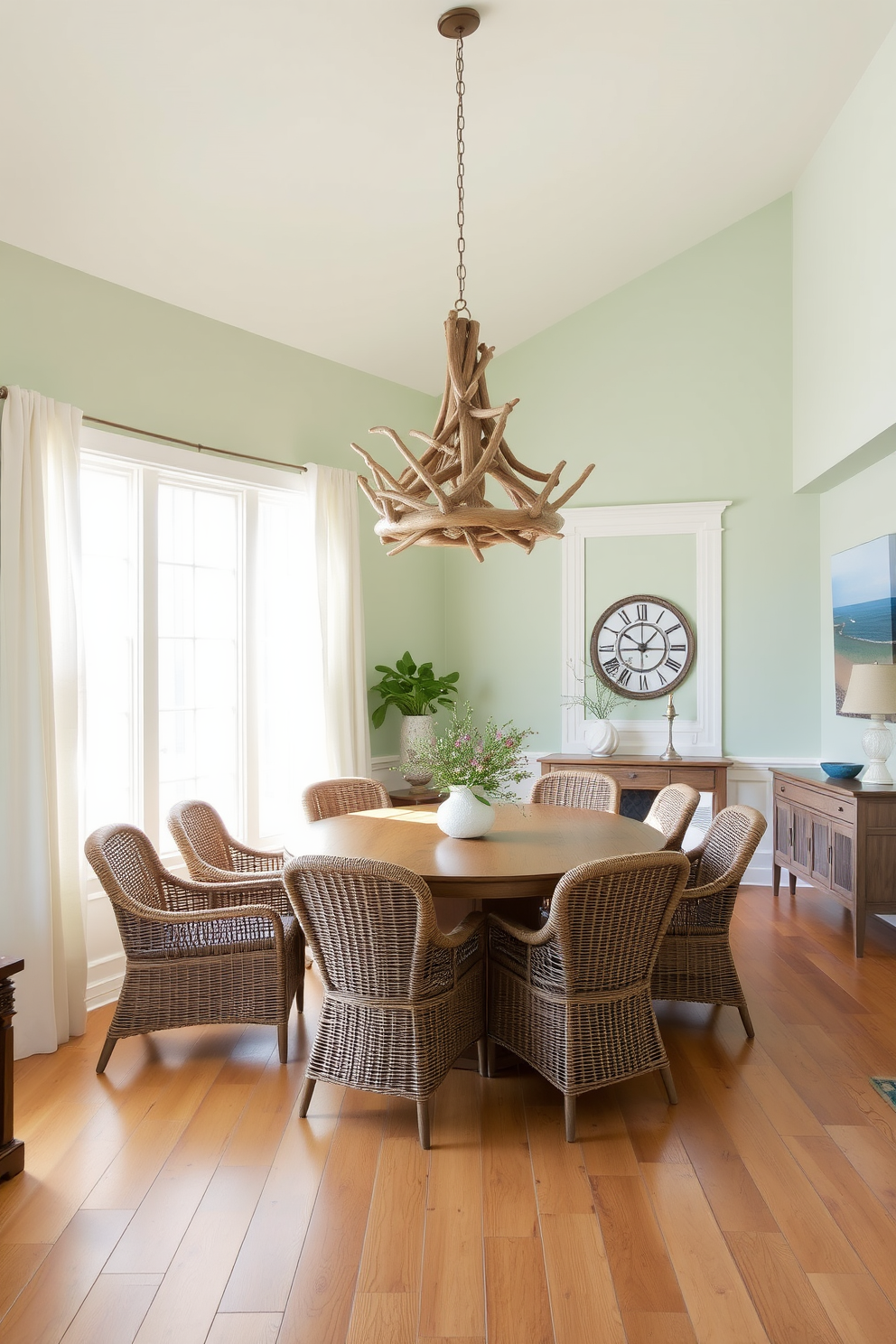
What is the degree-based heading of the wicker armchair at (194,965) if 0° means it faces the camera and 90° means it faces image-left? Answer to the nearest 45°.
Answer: approximately 270°

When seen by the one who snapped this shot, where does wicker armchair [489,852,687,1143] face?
facing away from the viewer and to the left of the viewer

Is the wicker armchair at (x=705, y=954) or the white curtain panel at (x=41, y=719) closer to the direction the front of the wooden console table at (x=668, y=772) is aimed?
the wicker armchair

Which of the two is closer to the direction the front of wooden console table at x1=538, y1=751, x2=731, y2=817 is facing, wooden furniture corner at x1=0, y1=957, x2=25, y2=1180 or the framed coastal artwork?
the wooden furniture corner

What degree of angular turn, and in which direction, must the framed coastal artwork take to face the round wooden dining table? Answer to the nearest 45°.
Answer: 0° — it already faces it

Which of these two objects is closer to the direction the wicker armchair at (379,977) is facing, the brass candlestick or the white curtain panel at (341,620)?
the brass candlestick

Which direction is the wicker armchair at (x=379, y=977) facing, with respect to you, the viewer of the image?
facing away from the viewer and to the right of the viewer

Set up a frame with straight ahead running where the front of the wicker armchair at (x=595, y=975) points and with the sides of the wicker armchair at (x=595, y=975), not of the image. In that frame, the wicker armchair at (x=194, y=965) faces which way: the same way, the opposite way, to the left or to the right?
to the right
